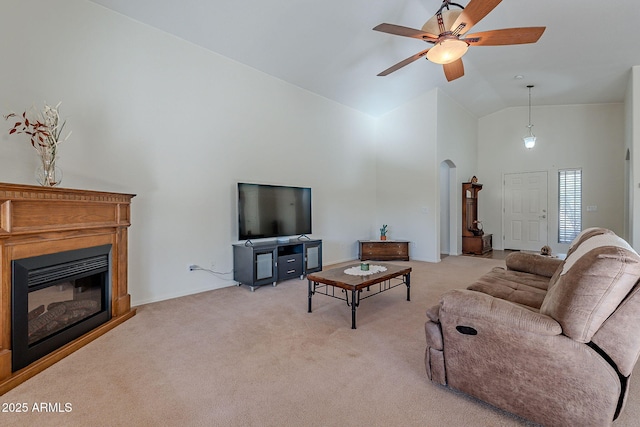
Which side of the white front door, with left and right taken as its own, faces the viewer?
front

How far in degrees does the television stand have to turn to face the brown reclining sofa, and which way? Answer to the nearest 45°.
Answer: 0° — it already faces it

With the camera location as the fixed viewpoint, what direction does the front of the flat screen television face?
facing the viewer and to the right of the viewer

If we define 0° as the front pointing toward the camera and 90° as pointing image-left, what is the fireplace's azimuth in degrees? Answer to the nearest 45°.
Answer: approximately 315°

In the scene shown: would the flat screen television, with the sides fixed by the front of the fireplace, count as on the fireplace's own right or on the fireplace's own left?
on the fireplace's own left

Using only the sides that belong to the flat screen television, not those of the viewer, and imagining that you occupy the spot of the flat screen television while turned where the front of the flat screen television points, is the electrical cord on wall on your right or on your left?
on your right

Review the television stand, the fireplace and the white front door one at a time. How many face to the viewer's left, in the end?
0

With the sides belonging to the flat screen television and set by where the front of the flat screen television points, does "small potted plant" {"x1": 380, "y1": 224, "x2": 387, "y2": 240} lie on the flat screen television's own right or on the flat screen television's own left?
on the flat screen television's own left

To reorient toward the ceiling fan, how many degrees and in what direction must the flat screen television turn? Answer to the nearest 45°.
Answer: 0° — it already faces it

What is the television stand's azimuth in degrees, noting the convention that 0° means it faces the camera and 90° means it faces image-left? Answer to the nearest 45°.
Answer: approximately 315°

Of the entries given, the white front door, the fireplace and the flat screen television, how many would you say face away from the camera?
0

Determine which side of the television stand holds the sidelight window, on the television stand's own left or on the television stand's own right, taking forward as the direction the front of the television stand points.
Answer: on the television stand's own left

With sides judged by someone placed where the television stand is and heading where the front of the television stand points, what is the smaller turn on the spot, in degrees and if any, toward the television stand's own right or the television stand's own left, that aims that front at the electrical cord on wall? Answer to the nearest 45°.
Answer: approximately 135° to the television stand's own right

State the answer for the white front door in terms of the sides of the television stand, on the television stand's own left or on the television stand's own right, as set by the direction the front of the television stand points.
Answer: on the television stand's own left
